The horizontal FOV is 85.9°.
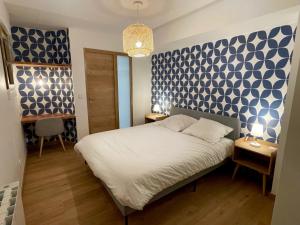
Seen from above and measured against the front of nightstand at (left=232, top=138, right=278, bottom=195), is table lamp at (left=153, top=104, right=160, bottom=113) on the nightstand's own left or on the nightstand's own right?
on the nightstand's own right

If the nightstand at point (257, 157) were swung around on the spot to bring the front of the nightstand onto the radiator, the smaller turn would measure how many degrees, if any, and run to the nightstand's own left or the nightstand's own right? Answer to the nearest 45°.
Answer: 0° — it already faces it

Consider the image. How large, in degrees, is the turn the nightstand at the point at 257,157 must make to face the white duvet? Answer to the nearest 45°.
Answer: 0° — it already faces it

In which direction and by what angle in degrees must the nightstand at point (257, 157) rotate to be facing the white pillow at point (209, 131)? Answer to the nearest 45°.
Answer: approximately 45° to its right

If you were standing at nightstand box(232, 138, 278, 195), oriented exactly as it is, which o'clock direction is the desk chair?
The desk chair is roughly at 1 o'clock from the nightstand.

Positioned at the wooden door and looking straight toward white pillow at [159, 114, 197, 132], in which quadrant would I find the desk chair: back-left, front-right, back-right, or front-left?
back-right

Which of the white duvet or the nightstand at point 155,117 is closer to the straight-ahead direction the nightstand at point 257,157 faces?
the white duvet

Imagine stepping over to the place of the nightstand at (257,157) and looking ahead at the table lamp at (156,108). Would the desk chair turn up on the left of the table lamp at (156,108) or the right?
left

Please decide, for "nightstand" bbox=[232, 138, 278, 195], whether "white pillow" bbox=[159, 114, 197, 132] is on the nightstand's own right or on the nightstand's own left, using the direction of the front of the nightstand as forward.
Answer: on the nightstand's own right
